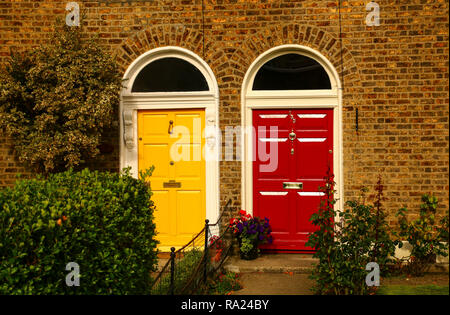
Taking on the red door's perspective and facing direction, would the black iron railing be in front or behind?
in front

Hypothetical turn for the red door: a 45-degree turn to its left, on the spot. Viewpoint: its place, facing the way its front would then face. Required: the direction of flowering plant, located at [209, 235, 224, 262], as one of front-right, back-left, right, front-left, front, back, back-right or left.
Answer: right

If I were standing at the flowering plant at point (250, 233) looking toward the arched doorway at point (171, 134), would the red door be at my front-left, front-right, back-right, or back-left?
back-right

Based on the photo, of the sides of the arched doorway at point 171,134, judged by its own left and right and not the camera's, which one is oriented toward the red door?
left

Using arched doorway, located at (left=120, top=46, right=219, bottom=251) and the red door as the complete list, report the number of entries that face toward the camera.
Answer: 2

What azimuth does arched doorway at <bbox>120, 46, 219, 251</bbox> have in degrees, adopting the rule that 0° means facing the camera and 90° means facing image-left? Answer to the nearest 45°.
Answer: approximately 0°

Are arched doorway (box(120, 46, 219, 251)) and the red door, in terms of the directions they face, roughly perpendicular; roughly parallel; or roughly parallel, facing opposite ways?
roughly parallel

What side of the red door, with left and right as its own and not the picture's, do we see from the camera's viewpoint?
front

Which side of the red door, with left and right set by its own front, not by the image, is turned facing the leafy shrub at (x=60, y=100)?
right

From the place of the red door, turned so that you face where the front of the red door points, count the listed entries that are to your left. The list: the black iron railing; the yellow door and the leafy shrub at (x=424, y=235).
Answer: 1
